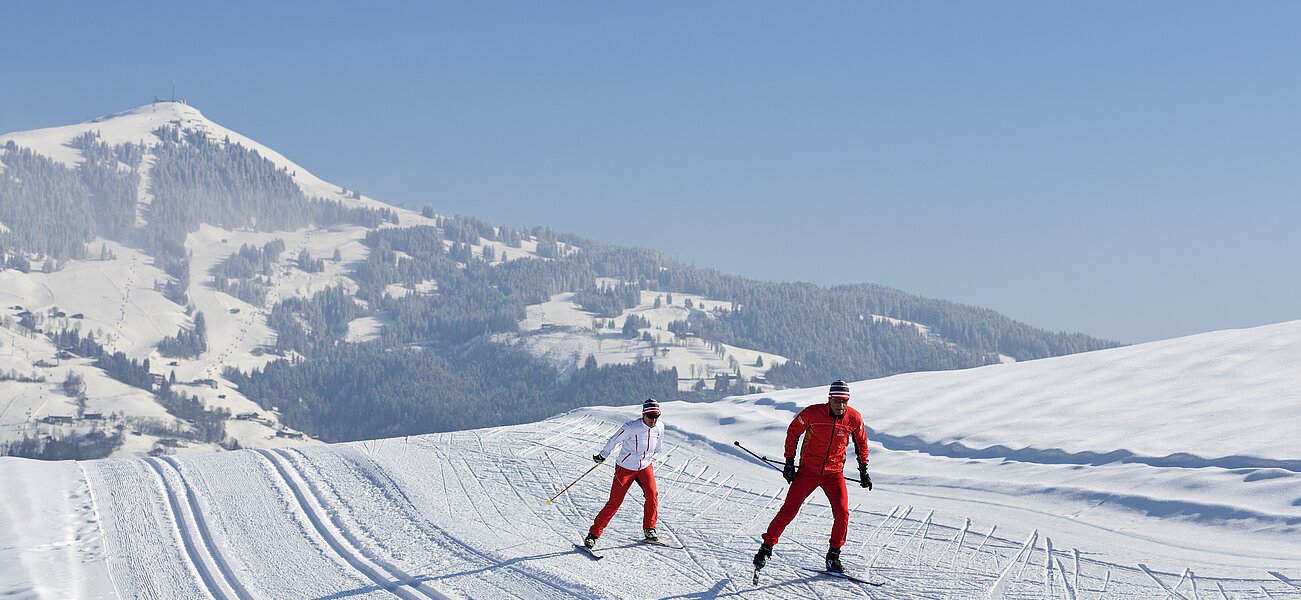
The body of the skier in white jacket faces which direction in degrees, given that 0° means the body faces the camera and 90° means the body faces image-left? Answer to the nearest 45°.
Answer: approximately 315°

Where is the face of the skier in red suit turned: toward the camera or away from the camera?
toward the camera

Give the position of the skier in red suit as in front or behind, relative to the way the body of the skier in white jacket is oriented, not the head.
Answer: in front
